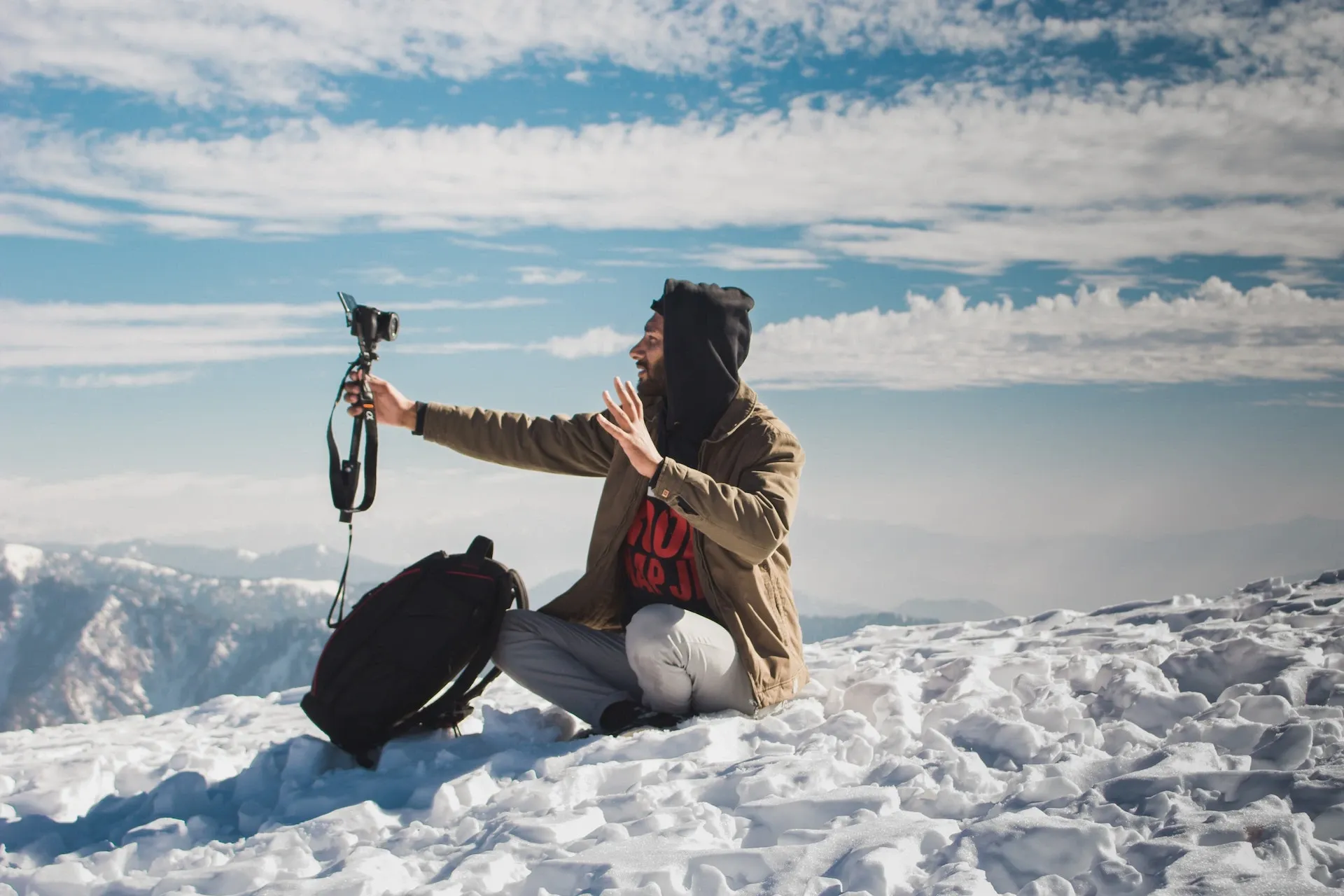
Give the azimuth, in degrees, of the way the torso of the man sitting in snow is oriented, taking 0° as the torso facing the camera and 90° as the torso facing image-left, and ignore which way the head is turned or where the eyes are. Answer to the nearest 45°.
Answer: approximately 45°

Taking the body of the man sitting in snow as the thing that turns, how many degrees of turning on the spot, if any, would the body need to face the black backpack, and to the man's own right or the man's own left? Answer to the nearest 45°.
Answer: approximately 45° to the man's own right

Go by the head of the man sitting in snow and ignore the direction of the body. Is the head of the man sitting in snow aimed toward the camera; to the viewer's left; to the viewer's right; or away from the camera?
to the viewer's left
